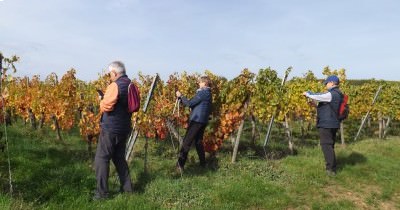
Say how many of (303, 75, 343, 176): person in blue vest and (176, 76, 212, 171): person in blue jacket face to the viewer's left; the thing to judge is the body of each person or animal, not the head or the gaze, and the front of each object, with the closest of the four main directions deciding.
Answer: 2

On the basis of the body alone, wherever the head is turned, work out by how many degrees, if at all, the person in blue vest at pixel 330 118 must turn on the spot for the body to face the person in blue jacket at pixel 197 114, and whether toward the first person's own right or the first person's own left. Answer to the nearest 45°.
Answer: approximately 45° to the first person's own left

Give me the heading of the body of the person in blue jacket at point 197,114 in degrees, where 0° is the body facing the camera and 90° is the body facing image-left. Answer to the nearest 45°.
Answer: approximately 90°

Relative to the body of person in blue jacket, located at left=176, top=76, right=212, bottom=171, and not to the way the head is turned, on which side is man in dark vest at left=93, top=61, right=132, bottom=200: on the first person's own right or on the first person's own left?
on the first person's own left

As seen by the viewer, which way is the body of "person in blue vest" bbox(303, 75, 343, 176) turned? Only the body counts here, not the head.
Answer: to the viewer's left
